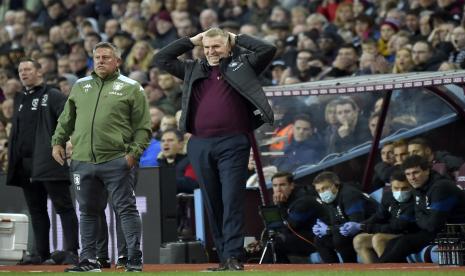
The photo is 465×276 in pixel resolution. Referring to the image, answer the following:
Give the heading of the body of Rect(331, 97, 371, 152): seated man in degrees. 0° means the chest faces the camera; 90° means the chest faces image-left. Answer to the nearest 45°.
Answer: approximately 45°

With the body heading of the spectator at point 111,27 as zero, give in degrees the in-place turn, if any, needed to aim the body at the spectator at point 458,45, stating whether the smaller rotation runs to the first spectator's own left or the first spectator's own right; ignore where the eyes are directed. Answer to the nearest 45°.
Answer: approximately 90° to the first spectator's own left

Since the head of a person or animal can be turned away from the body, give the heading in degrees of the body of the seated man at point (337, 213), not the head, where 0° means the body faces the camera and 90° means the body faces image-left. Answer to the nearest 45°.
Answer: approximately 45°

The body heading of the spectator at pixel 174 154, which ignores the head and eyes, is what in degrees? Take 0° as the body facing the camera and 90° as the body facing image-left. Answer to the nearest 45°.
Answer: approximately 45°

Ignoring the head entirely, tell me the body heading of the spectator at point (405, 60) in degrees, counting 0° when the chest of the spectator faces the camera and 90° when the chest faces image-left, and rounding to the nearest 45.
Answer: approximately 45°

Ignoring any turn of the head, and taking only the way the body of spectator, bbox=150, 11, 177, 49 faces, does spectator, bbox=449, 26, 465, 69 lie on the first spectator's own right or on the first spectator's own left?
on the first spectator's own left

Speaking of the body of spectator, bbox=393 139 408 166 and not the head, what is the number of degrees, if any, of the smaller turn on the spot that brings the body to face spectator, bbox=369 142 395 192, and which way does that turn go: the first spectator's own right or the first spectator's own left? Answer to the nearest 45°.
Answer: approximately 90° to the first spectator's own right

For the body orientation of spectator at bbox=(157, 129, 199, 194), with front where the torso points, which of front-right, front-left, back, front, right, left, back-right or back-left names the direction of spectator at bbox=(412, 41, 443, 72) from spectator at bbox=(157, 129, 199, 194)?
back-left

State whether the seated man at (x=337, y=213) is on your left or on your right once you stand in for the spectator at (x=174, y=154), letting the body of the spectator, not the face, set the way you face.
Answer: on your left
